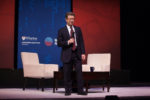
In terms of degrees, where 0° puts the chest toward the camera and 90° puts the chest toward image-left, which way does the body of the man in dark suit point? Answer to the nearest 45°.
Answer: approximately 315°

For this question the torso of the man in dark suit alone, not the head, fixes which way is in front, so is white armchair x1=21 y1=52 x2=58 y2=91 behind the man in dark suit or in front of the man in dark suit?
behind
